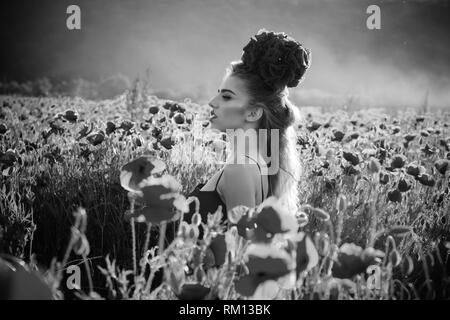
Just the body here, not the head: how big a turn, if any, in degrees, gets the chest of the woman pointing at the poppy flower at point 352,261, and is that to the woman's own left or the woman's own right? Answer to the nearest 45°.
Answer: approximately 90° to the woman's own left

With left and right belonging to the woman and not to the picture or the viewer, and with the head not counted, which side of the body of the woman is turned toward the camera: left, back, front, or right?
left

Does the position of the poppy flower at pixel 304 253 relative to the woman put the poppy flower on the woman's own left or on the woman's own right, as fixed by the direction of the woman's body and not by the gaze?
on the woman's own left

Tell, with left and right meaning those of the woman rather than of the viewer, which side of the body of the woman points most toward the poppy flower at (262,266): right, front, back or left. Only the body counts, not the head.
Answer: left

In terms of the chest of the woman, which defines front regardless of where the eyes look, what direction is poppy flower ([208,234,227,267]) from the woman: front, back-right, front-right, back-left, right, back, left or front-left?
left

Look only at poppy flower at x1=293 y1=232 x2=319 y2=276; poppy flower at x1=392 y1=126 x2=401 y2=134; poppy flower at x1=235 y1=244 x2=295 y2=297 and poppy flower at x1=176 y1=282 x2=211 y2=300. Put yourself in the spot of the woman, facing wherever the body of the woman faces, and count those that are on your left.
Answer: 3

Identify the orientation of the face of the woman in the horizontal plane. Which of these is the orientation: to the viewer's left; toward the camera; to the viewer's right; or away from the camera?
to the viewer's left

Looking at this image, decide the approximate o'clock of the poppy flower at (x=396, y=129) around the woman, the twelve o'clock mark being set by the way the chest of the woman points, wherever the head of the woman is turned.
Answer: The poppy flower is roughly at 4 o'clock from the woman.
